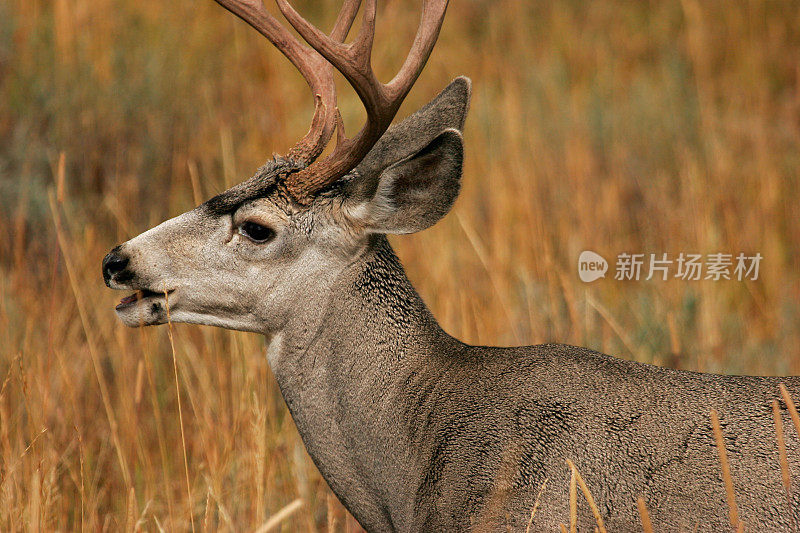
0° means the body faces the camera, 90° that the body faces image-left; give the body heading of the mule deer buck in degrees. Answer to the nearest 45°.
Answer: approximately 90°
